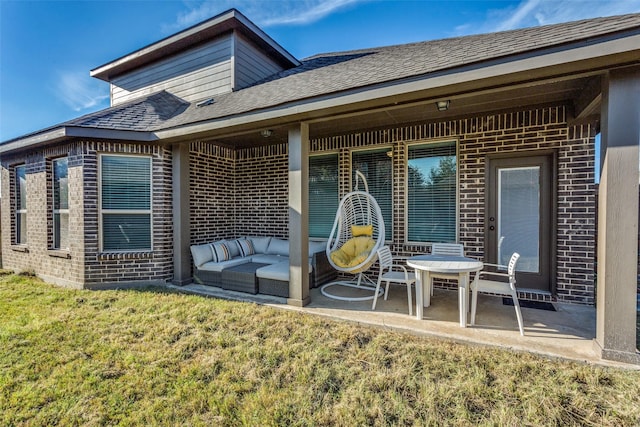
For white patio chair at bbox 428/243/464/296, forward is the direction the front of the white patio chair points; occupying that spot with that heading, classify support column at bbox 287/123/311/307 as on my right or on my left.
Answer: on my right

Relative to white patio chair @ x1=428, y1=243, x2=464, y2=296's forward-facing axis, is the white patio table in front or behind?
in front

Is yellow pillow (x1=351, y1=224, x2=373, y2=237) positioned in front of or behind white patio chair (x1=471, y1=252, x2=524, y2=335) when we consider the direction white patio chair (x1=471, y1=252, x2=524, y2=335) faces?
in front

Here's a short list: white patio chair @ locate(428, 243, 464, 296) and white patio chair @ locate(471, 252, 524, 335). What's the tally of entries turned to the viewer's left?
1

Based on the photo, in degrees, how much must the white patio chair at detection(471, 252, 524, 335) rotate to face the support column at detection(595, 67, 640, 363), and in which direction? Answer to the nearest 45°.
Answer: approximately 180°

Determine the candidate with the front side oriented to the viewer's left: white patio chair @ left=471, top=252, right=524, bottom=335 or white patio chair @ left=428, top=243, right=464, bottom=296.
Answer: white patio chair @ left=471, top=252, right=524, bottom=335

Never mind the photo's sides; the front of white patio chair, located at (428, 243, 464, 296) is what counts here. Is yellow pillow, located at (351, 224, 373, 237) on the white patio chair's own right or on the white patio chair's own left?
on the white patio chair's own right

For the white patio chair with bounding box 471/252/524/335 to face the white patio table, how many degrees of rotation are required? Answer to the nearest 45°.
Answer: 0° — it already faces it

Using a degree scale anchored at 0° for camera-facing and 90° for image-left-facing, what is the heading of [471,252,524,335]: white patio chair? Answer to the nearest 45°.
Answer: approximately 90°
